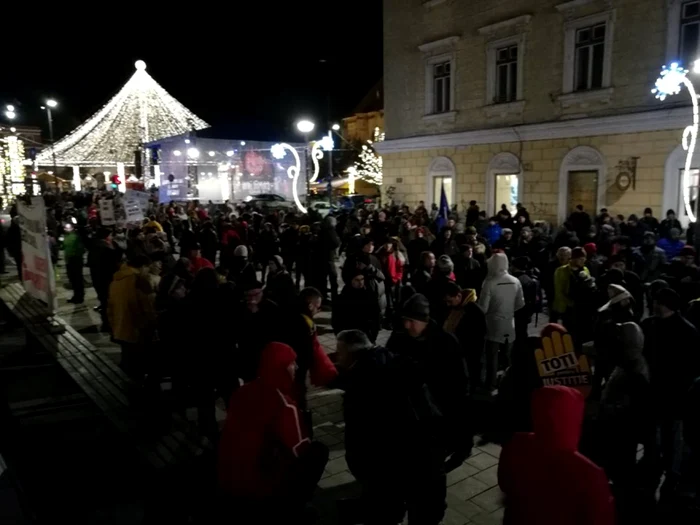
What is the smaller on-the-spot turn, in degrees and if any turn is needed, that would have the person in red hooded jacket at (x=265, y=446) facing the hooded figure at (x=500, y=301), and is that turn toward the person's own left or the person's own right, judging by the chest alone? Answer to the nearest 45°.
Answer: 0° — they already face them

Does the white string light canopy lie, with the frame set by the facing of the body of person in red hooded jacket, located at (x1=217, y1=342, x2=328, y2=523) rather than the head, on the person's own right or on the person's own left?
on the person's own left

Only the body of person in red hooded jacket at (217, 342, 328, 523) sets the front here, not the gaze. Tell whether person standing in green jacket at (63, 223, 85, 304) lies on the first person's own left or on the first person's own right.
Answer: on the first person's own left

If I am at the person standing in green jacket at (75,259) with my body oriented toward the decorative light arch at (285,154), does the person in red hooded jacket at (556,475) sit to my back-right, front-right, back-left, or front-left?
back-right

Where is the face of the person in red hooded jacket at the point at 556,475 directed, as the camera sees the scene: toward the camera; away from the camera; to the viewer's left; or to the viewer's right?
away from the camera

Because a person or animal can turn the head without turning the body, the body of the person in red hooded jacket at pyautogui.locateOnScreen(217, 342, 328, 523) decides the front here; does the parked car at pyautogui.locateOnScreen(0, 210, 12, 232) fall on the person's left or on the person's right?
on the person's left

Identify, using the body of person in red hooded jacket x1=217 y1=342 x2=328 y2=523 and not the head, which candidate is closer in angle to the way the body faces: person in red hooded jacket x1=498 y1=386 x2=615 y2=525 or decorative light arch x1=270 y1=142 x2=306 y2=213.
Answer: the decorative light arch

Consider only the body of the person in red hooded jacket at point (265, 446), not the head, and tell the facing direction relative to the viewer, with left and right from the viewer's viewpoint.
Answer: facing away from the viewer and to the right of the viewer

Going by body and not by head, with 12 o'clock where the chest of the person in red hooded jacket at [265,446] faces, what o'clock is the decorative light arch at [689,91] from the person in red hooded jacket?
The decorative light arch is roughly at 12 o'clock from the person in red hooded jacket.
